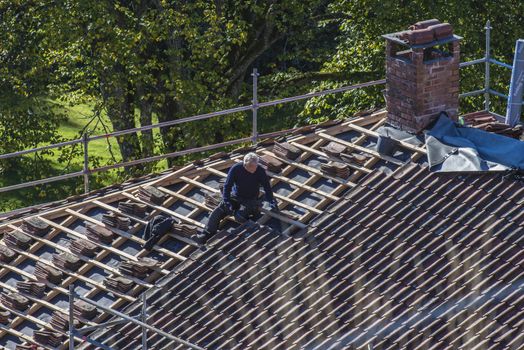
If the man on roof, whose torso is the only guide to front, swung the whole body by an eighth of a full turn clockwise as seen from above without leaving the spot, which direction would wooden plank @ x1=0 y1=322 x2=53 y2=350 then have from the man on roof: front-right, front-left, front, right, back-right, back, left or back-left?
front-right

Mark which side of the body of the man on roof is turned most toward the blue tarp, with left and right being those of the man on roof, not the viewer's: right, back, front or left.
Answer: left

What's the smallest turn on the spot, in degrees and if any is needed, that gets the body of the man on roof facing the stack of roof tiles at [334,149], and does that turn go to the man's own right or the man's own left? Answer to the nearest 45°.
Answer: approximately 135° to the man's own left

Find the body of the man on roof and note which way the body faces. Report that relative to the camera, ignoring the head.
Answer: toward the camera

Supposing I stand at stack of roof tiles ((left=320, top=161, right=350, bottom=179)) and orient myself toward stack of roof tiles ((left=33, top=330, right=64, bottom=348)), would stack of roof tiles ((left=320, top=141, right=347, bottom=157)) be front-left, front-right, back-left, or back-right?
back-right

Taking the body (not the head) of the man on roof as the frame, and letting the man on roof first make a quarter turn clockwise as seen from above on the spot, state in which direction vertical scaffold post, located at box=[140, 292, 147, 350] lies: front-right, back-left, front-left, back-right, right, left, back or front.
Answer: front-left

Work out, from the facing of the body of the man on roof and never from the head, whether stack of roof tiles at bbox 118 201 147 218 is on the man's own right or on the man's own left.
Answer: on the man's own right

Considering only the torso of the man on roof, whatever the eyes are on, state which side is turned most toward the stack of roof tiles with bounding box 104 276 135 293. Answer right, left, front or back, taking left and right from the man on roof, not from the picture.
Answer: right

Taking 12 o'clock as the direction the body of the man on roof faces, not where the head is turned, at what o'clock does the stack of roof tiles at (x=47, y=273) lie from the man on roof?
The stack of roof tiles is roughly at 3 o'clock from the man on roof.

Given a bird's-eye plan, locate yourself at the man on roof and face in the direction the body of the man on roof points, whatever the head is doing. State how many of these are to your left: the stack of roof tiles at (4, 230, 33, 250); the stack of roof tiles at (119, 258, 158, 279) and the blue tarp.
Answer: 1

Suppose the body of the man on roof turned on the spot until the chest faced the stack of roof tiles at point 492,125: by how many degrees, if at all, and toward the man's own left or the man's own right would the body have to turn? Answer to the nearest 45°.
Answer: approximately 90° to the man's own left
